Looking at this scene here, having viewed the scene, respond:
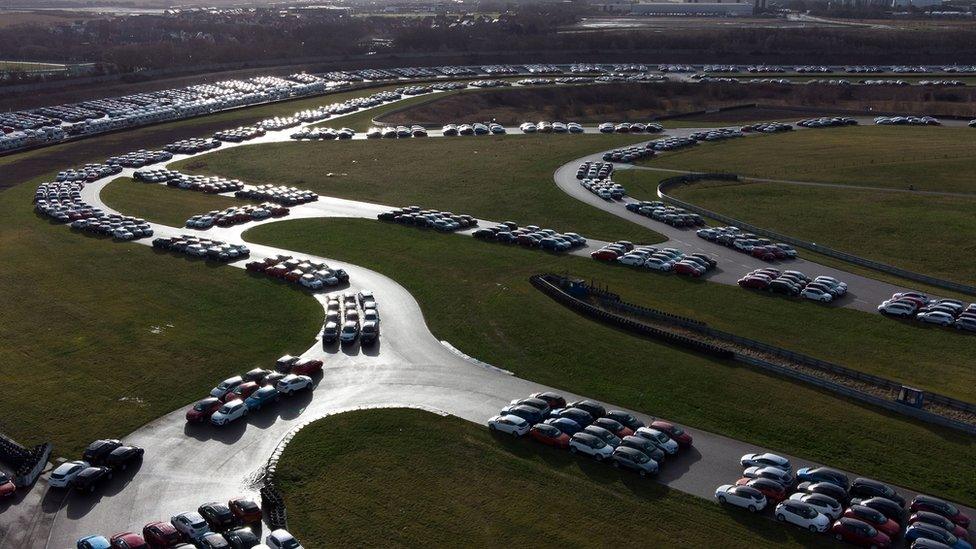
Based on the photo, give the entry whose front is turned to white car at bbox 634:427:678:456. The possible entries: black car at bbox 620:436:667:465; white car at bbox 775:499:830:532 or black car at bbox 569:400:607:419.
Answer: black car at bbox 569:400:607:419

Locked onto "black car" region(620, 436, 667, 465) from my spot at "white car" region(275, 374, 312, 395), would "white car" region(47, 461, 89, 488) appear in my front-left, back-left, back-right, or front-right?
back-right

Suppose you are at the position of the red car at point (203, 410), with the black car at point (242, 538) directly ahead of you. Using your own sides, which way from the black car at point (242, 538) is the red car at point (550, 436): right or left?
left

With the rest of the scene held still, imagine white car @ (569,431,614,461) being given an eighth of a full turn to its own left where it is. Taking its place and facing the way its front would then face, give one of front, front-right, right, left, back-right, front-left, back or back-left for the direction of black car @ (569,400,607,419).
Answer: left

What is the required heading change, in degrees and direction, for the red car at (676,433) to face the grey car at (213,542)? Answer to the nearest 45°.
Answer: approximately 90° to its right

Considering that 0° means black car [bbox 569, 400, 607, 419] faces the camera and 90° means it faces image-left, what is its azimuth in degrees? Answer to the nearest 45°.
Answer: approximately 315°

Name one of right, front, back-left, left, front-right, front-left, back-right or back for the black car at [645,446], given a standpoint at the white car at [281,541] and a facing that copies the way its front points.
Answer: front-left

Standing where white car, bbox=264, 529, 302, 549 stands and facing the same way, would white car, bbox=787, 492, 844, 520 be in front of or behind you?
in front

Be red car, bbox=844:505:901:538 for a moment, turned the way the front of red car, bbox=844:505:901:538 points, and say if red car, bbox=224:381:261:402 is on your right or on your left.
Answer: on your right
